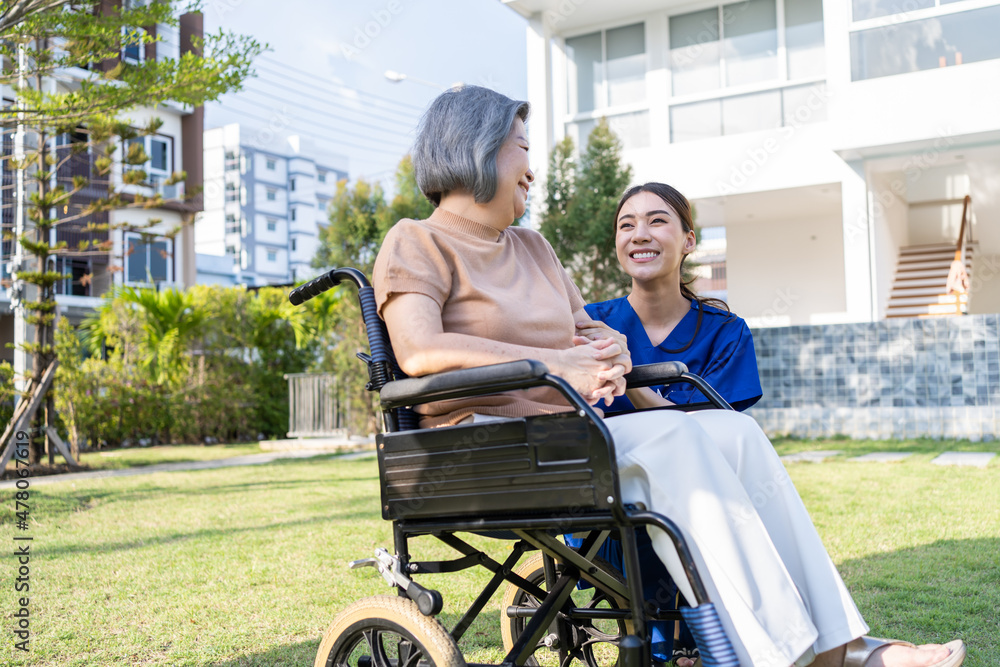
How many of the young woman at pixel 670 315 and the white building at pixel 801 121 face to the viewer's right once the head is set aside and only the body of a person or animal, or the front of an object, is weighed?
0

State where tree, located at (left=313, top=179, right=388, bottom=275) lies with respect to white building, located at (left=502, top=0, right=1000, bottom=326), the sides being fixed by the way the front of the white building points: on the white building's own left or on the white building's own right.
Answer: on the white building's own right

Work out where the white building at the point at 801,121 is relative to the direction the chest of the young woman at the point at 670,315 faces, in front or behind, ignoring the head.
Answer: behind

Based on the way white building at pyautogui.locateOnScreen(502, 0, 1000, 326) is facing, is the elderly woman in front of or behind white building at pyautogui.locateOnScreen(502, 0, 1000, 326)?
in front

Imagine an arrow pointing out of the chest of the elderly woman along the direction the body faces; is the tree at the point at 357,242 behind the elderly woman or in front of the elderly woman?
behind

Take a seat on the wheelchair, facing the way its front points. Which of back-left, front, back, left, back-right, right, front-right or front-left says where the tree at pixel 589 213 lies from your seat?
back-left

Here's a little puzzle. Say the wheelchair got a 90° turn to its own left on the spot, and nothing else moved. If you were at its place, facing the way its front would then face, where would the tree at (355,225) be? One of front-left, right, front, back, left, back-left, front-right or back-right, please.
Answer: front-left

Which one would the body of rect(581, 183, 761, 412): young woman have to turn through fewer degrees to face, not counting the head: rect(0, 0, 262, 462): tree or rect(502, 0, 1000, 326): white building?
the tree

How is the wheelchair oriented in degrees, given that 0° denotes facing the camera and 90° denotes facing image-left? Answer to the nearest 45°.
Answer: approximately 315°

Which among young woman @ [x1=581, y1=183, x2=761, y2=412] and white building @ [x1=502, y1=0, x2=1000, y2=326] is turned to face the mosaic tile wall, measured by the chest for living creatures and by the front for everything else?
the white building

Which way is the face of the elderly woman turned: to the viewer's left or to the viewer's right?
to the viewer's right
